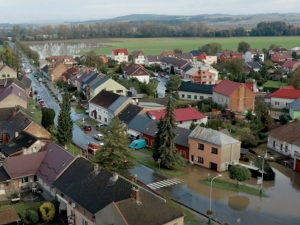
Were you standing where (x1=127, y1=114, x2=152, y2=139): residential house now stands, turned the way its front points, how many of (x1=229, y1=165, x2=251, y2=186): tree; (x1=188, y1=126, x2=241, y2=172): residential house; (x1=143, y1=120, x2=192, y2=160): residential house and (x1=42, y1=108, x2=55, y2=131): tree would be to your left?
3

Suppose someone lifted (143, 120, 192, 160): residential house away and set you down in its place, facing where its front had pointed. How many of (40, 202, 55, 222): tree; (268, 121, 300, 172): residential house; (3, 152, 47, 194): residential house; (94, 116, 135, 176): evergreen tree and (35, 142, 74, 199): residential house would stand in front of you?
4

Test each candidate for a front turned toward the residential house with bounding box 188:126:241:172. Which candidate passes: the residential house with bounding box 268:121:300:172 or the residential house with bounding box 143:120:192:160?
the residential house with bounding box 268:121:300:172

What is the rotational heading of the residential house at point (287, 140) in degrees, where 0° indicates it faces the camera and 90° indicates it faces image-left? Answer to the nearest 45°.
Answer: approximately 45°

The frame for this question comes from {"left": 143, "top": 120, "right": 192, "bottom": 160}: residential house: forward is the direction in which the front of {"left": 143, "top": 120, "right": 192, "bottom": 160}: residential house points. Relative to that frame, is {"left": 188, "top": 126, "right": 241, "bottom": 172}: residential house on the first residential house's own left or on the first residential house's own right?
on the first residential house's own left

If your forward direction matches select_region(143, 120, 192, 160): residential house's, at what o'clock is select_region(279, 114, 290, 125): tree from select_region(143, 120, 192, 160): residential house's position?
The tree is roughly at 6 o'clock from the residential house.

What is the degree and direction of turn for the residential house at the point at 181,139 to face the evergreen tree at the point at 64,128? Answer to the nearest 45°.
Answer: approximately 45° to its right

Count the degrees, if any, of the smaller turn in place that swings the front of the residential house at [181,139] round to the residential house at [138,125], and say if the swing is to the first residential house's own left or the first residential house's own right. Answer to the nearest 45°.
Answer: approximately 90° to the first residential house's own right

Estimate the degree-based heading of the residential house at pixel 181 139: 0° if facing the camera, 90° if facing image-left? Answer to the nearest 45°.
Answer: approximately 45°
